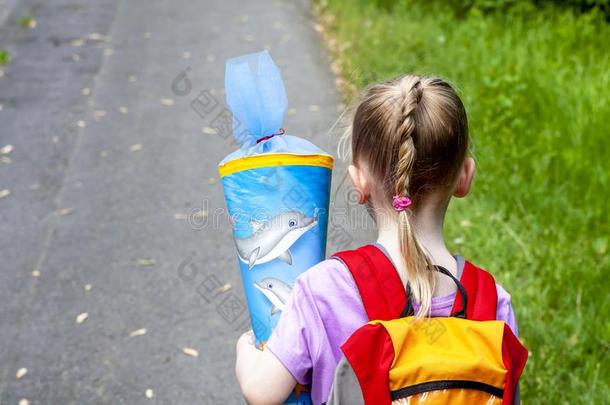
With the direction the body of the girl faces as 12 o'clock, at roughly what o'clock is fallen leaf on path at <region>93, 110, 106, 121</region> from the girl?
The fallen leaf on path is roughly at 11 o'clock from the girl.

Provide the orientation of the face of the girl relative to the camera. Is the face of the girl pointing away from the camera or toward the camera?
away from the camera

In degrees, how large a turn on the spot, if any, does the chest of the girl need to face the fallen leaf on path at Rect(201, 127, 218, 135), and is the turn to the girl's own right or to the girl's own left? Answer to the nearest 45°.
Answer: approximately 45° to the girl's own left

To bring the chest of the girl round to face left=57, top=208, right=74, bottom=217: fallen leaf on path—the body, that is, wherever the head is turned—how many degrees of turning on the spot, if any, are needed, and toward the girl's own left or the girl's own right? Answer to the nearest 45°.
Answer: approximately 45° to the girl's own left

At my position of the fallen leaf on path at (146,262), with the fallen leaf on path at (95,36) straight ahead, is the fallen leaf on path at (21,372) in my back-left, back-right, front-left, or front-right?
back-left

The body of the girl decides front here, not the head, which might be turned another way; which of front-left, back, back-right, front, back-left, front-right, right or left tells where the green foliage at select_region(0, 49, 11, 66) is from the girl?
front-left

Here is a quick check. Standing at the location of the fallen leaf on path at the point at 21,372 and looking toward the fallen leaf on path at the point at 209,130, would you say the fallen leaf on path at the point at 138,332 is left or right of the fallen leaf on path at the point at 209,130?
right

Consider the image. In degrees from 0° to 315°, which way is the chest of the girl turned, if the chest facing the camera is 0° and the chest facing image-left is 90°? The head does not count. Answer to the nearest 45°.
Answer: approximately 180°

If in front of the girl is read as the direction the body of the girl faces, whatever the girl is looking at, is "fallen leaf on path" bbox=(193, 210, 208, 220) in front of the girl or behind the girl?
in front
